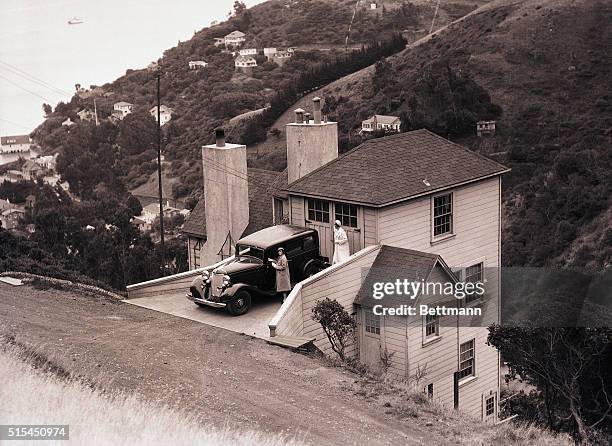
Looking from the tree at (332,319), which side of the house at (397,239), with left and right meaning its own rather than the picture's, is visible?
front

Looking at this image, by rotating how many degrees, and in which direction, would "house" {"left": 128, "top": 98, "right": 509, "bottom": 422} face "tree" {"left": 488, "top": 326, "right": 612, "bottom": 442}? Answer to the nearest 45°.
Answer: approximately 135° to its left

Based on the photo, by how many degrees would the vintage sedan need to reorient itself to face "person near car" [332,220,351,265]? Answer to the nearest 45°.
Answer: approximately 135° to its left

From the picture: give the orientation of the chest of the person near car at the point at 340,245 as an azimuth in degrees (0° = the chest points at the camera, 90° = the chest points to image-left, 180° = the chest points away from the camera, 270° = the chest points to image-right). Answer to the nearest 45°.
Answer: approximately 45°

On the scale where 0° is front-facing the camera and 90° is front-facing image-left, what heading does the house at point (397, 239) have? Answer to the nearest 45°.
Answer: approximately 45°

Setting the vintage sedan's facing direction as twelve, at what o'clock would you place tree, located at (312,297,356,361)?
The tree is roughly at 9 o'clock from the vintage sedan.

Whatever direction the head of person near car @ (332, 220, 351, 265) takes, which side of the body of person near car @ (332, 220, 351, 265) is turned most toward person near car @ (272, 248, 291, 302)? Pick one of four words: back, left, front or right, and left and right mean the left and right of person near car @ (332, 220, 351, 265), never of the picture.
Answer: front

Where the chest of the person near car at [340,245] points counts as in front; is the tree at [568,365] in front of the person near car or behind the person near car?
behind

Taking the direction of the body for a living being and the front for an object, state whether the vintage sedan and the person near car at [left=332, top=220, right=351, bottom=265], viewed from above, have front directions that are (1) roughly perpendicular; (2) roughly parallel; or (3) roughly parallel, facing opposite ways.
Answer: roughly parallel

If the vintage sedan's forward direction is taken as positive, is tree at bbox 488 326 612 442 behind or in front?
behind

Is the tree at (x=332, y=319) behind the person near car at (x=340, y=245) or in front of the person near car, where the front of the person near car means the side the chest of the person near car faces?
in front

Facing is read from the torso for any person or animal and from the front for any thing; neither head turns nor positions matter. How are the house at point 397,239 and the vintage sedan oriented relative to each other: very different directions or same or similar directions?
same or similar directions

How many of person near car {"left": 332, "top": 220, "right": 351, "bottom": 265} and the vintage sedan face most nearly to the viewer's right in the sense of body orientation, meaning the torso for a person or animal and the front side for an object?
0
